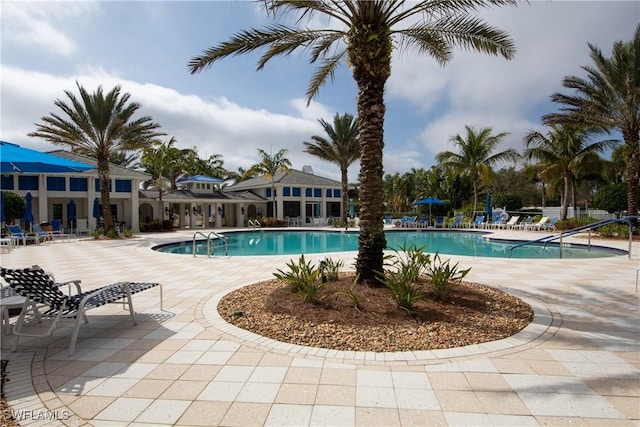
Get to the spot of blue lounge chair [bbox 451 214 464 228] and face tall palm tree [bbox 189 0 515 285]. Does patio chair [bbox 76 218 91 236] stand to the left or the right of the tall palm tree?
right

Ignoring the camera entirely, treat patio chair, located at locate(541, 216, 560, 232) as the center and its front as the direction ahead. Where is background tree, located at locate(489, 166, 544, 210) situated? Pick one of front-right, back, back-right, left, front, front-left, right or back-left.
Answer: back-right

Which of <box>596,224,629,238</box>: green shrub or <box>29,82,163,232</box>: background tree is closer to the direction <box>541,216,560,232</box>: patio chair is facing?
the background tree

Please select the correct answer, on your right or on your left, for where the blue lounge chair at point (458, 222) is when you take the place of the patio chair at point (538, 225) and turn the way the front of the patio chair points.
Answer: on your right

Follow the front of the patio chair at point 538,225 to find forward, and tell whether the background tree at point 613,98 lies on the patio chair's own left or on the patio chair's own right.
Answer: on the patio chair's own left

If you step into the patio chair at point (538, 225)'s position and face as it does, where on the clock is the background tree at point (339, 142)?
The background tree is roughly at 1 o'clock from the patio chair.

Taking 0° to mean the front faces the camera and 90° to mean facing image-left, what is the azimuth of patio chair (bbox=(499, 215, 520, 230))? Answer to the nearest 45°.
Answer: approximately 45°

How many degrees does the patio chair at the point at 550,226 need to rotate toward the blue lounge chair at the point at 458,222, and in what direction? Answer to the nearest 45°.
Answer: approximately 45° to its right

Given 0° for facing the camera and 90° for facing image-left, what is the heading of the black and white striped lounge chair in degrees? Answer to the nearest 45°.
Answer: approximately 225°

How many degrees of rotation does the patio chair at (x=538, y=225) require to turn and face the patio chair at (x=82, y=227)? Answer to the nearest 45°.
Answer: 0° — it already faces it

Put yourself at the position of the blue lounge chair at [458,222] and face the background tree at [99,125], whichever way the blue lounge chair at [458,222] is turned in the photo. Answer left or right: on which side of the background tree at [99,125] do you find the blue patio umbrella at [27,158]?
left

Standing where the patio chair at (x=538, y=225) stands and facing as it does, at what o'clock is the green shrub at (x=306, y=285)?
The green shrub is roughly at 11 o'clock from the patio chair.
